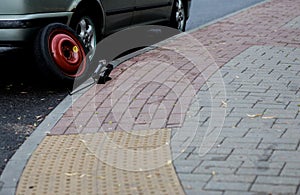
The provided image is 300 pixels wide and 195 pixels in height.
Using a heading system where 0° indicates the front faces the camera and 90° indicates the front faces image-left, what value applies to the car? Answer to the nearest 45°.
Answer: approximately 225°
